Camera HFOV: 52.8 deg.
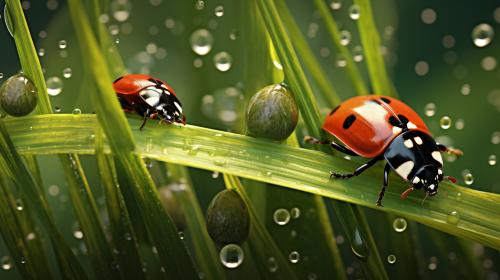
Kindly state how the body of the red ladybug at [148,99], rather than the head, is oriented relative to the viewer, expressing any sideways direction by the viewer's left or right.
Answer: facing the viewer and to the right of the viewer

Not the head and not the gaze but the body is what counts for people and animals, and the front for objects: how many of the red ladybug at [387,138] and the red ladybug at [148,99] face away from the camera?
0

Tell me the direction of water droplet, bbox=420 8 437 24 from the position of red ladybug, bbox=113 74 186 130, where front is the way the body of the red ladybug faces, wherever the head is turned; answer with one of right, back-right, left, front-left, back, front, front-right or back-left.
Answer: left
